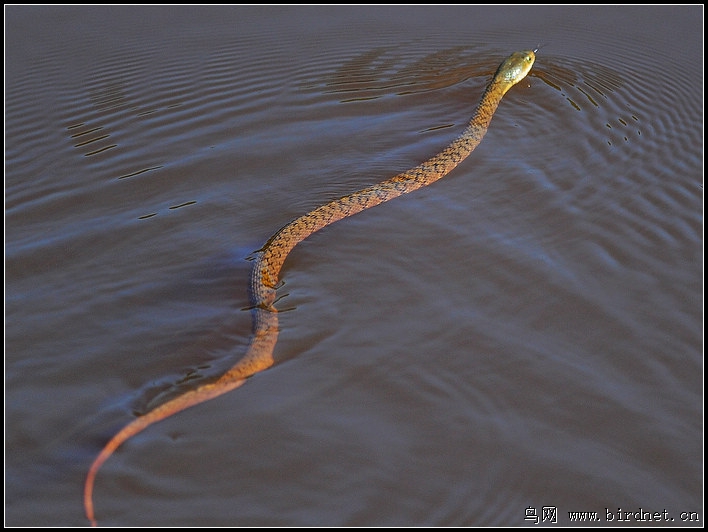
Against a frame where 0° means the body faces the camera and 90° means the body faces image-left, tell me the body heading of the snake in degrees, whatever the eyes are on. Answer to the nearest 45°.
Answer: approximately 225°
